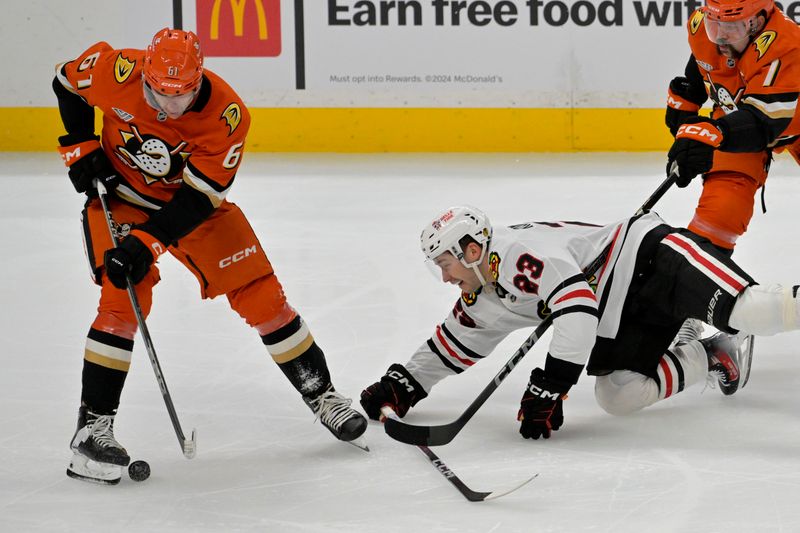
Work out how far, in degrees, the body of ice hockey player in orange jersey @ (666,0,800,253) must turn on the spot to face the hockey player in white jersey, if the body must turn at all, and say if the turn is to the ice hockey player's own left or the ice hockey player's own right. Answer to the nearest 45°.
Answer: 0° — they already face them

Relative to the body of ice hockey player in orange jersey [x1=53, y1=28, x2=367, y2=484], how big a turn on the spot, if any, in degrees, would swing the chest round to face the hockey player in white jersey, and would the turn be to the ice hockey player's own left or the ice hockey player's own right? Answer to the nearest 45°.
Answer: approximately 90° to the ice hockey player's own left

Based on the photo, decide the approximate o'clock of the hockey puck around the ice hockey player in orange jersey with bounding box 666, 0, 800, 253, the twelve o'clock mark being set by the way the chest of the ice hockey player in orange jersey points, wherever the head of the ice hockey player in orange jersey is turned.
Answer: The hockey puck is roughly at 12 o'clock from the ice hockey player in orange jersey.
